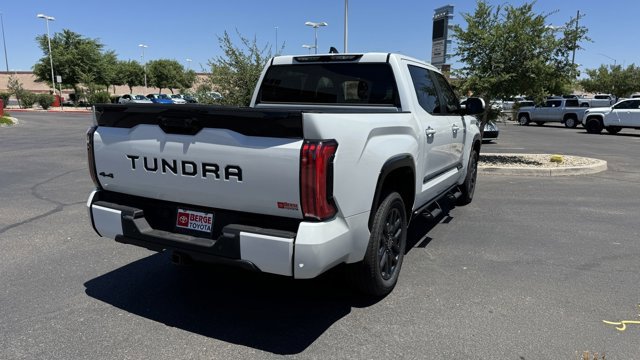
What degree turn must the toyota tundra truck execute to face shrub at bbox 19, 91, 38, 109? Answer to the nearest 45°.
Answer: approximately 90° to its left

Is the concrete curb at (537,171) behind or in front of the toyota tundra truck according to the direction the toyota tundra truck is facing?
in front

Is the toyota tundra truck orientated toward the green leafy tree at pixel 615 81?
yes

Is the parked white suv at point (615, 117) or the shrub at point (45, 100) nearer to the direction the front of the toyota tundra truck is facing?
the parked white suv

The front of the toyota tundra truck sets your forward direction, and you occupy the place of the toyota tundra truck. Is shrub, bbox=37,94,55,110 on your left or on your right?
on your left

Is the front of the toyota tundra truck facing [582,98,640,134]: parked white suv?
yes

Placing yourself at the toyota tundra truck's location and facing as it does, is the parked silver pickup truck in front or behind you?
in front

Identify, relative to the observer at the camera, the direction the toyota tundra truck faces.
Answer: facing away from the viewer and to the right of the viewer
